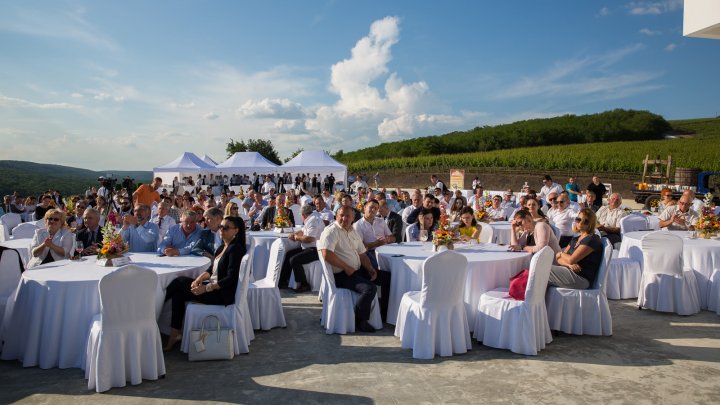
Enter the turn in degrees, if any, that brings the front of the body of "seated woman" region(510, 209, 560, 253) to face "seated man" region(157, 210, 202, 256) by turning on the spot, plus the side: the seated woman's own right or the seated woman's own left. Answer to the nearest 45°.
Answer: approximately 45° to the seated woman's own right

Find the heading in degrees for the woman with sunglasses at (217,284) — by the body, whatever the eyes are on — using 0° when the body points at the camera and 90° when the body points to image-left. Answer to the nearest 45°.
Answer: approximately 90°

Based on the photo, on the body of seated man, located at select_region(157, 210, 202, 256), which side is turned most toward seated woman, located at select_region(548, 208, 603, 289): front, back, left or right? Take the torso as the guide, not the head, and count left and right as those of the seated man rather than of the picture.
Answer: left

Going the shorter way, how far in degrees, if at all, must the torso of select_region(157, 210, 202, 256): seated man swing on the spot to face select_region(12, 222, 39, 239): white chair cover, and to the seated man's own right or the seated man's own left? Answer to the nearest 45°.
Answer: approximately 90° to the seated man's own right

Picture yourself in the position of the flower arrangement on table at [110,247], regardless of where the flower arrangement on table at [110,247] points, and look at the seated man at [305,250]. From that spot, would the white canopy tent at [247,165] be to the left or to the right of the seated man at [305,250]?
left

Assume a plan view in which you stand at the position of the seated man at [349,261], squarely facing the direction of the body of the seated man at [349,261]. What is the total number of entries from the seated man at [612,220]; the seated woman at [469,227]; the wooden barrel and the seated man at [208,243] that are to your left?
3

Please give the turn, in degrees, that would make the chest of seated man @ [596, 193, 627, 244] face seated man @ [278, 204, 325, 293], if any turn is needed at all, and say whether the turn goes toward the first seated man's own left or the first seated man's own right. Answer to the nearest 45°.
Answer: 0° — they already face them

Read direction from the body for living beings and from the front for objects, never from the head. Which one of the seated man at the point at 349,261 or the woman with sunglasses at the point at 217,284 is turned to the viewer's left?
the woman with sunglasses

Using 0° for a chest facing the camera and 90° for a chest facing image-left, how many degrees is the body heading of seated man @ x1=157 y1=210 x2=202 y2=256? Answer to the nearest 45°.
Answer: approximately 45°
